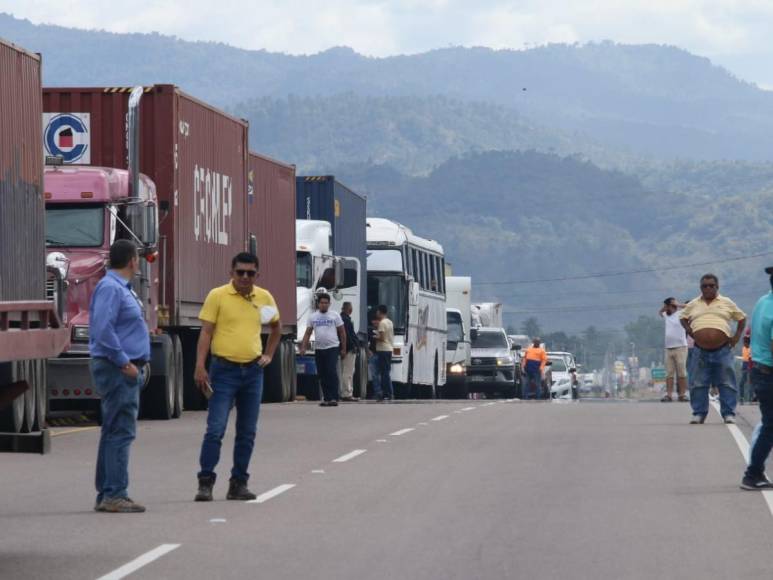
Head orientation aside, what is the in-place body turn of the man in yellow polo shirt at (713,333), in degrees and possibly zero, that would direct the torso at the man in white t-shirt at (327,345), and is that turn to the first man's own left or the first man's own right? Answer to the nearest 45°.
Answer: approximately 135° to the first man's own right

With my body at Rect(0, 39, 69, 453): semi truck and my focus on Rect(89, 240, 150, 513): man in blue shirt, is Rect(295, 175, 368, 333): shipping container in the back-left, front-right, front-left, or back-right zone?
back-left

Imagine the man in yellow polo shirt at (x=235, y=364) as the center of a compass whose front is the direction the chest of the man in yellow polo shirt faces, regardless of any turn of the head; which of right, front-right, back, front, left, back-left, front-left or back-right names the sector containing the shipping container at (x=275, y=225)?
back

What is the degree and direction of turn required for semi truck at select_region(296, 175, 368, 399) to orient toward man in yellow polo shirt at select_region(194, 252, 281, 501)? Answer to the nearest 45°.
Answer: approximately 45° to its left

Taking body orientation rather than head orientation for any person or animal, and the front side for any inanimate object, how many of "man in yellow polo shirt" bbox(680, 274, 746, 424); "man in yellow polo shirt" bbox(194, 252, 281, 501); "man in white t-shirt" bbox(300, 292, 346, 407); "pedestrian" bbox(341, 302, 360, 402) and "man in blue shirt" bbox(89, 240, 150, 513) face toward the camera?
3

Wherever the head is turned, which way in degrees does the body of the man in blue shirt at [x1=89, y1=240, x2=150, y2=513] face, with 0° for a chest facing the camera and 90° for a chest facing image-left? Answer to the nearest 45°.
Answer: approximately 270°

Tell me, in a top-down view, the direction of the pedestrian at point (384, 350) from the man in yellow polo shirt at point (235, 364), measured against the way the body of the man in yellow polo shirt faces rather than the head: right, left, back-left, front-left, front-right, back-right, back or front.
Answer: back
